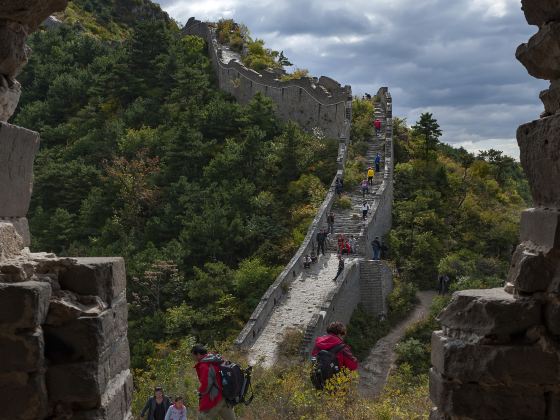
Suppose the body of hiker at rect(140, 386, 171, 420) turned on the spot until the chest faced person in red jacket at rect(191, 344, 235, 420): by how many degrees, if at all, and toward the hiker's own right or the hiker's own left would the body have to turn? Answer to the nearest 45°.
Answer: approximately 45° to the hiker's own left

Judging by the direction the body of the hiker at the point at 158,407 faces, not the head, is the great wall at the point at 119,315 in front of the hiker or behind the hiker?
in front

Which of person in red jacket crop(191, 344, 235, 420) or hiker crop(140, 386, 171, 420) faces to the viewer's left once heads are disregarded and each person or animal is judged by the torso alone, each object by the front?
the person in red jacket

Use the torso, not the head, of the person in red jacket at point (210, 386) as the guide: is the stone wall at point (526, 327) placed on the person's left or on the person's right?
on the person's left

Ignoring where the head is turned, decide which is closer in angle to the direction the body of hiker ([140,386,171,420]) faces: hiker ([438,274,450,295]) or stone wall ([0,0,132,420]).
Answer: the stone wall

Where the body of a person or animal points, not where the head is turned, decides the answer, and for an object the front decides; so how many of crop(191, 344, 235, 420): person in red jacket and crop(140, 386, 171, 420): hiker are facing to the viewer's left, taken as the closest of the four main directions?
1

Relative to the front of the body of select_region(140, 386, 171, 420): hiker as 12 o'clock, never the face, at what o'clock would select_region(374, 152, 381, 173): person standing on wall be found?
The person standing on wall is roughly at 7 o'clock from the hiker.

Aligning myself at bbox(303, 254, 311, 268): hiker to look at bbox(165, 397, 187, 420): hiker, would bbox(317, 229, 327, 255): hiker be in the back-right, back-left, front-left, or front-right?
back-left

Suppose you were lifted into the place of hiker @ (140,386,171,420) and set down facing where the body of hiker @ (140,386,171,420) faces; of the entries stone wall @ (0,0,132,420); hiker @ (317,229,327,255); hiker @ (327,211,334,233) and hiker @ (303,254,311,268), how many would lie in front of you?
1

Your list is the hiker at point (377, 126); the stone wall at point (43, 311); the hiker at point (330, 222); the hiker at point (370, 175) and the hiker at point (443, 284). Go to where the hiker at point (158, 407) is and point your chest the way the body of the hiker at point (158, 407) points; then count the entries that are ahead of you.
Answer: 1

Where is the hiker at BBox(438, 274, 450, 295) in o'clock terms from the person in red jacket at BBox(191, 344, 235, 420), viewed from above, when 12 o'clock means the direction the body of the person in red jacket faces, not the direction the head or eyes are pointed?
The hiker is roughly at 4 o'clock from the person in red jacket.

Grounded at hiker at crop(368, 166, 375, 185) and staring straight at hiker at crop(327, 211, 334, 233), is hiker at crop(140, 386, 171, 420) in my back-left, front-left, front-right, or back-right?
front-left

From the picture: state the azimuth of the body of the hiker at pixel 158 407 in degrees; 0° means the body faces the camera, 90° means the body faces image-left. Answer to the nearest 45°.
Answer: approximately 0°

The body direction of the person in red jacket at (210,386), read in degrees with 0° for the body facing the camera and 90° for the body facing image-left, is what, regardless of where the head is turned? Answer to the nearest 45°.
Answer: approximately 90°

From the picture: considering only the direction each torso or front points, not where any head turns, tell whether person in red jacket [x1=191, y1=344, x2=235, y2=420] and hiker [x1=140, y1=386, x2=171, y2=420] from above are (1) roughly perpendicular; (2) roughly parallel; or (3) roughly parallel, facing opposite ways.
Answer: roughly perpendicular

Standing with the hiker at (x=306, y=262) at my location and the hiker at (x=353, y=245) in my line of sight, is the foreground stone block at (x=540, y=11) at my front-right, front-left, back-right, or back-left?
back-right
